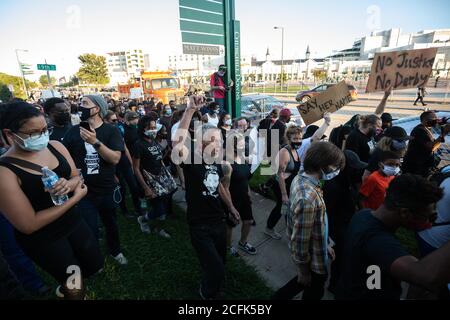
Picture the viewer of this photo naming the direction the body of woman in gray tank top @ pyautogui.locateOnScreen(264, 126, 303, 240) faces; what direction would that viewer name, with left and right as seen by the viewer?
facing the viewer and to the right of the viewer

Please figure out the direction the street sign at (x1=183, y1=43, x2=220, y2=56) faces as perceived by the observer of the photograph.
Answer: facing the viewer

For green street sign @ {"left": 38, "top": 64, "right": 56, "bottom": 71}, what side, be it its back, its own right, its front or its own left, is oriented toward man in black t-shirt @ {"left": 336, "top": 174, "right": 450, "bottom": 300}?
front

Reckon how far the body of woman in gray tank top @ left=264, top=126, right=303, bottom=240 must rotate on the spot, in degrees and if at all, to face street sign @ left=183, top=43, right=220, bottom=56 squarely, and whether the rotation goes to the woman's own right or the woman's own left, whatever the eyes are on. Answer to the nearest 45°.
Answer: approximately 180°

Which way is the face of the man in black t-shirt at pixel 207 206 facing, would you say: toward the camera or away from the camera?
toward the camera

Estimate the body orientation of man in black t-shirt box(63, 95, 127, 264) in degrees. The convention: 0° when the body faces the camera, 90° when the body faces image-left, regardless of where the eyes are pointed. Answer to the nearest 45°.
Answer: approximately 45°

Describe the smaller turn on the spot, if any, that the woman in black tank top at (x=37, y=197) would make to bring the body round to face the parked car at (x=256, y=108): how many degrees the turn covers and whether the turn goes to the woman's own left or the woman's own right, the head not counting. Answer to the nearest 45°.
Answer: approximately 90° to the woman's own left

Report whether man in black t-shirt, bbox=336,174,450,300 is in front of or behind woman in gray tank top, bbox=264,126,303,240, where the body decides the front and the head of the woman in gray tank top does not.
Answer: in front

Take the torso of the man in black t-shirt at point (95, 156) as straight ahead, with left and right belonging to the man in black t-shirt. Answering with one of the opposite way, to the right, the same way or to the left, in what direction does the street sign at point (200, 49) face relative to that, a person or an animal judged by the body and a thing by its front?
the same way

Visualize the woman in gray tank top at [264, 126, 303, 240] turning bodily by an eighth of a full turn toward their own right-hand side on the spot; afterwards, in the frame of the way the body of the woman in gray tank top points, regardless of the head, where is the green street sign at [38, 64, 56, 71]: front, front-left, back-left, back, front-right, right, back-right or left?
back-right

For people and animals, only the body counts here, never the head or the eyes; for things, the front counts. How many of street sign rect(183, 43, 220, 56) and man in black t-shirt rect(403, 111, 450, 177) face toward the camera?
1

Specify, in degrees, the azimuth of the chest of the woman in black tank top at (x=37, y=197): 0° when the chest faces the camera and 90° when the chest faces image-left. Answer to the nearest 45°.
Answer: approximately 315°
